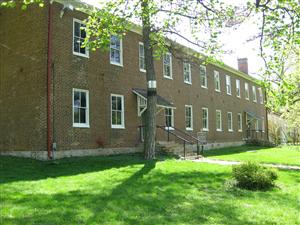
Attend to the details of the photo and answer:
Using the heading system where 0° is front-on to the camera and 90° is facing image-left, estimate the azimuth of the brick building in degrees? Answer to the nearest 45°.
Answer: approximately 315°

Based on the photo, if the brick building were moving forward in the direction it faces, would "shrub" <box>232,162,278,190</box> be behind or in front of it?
in front
